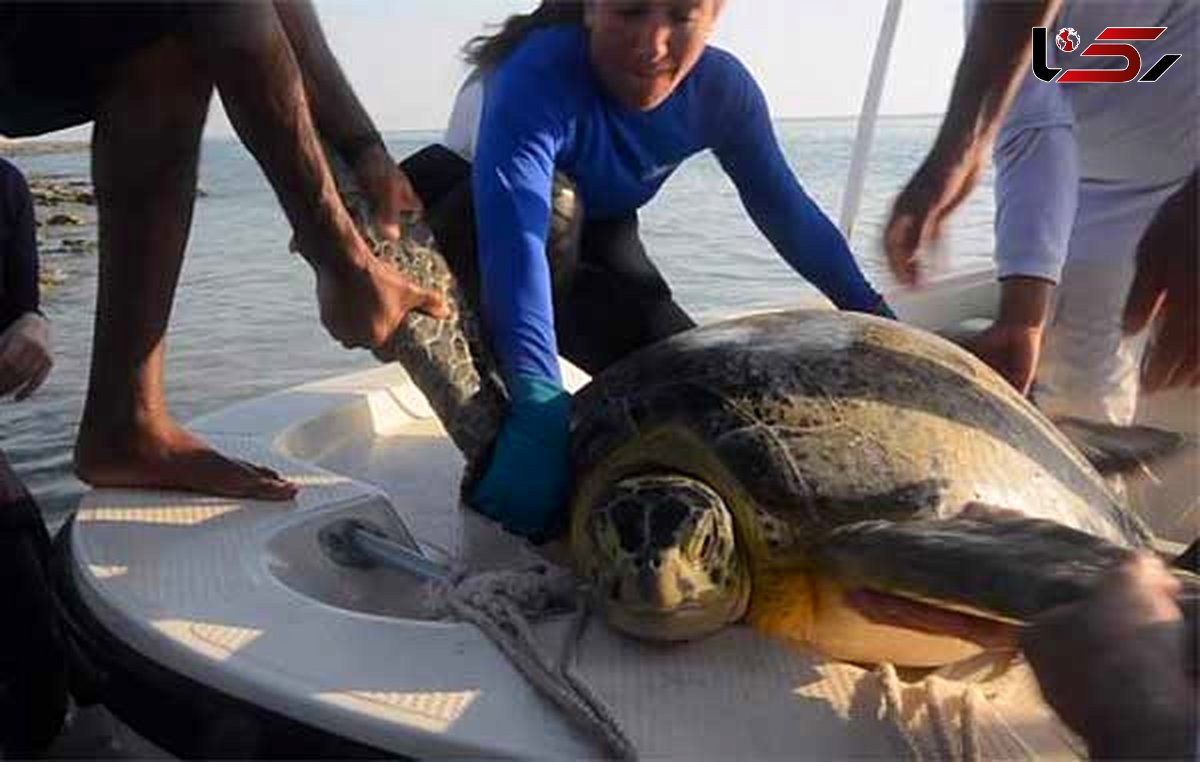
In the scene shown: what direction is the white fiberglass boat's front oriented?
to the viewer's left

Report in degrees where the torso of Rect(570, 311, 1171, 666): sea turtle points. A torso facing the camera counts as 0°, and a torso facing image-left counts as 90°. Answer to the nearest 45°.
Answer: approximately 45°
